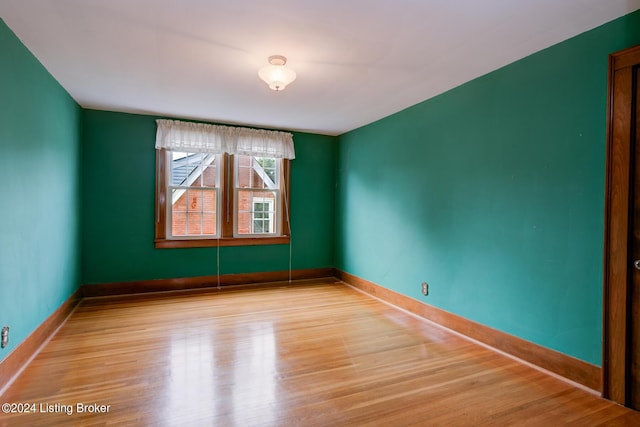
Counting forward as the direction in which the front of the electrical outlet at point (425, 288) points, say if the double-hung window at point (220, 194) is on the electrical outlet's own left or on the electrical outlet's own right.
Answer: on the electrical outlet's own right

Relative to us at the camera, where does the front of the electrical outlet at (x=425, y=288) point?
facing the viewer and to the left of the viewer

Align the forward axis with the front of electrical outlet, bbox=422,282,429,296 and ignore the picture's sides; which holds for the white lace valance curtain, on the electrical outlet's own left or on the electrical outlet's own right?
on the electrical outlet's own right
